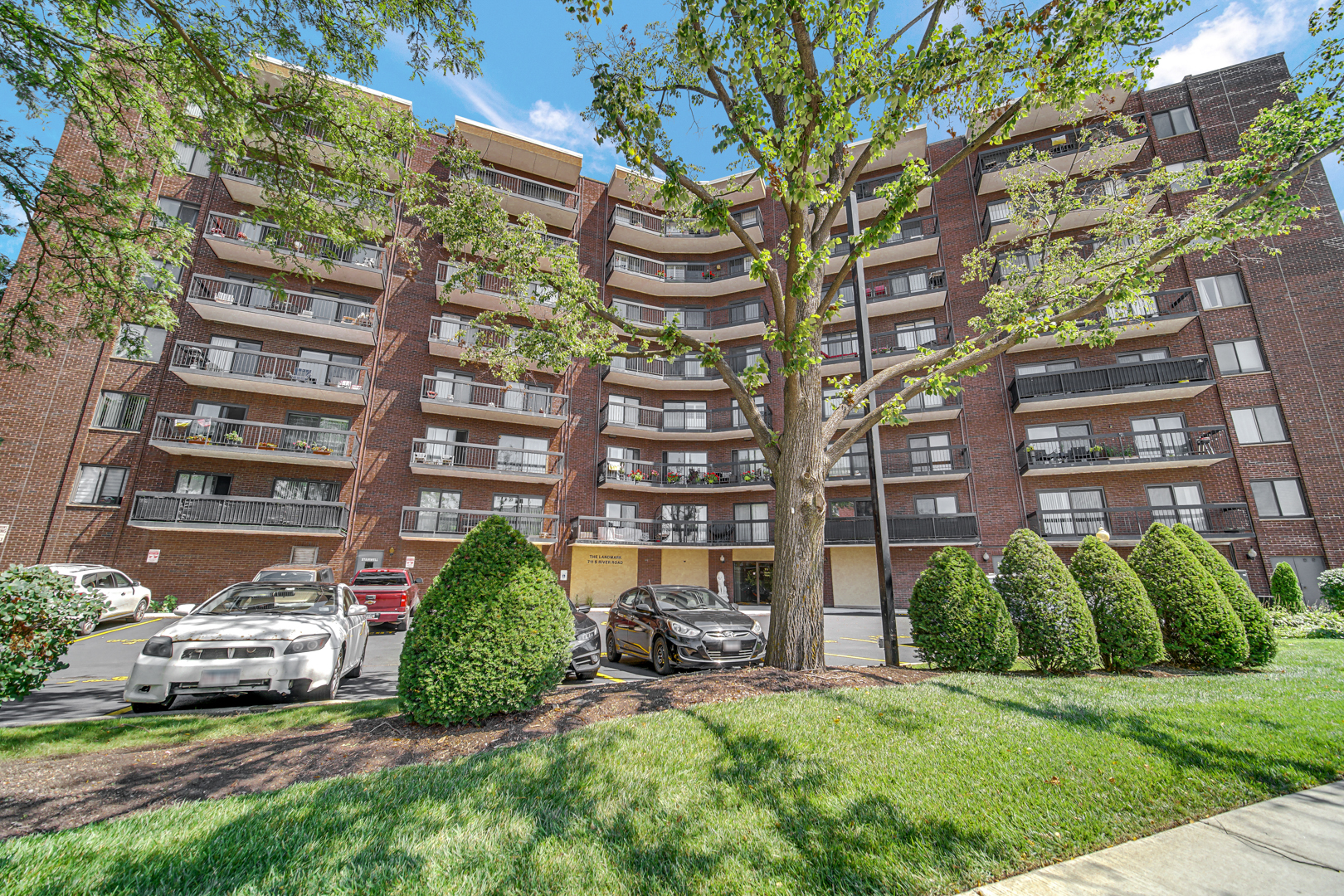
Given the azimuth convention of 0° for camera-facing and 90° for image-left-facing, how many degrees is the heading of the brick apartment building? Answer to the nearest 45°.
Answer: approximately 0°

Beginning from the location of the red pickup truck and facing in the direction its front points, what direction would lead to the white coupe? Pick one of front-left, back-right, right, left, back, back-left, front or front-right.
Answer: back

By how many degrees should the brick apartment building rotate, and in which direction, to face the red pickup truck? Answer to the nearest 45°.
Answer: approximately 45° to its right

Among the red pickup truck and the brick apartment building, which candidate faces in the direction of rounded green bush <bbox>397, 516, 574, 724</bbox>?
the brick apartment building

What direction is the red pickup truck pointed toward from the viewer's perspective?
away from the camera

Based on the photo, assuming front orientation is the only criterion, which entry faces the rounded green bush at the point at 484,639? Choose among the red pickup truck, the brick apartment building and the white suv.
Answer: the brick apartment building
